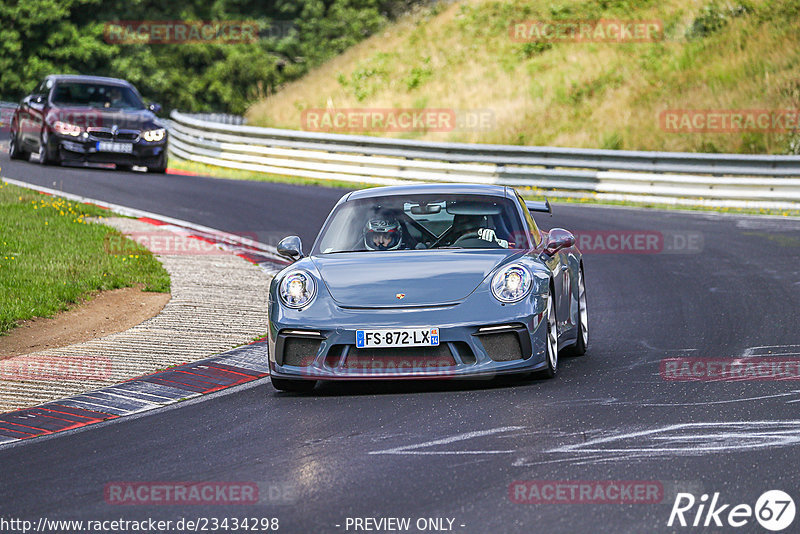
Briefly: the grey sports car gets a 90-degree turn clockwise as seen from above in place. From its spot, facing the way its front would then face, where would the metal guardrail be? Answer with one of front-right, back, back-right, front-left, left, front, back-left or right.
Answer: right

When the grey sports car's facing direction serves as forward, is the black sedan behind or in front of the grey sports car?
behind

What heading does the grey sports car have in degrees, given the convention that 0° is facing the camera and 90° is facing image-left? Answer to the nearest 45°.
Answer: approximately 0°
